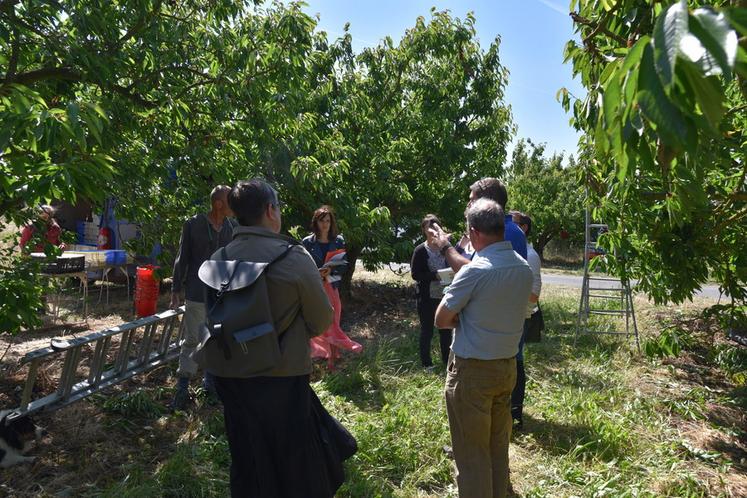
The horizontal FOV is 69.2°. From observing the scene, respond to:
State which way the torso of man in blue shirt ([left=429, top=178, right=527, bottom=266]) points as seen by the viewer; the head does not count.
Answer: to the viewer's left

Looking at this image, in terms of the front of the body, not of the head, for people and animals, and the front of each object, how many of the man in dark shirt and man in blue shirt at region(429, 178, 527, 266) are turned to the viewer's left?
1

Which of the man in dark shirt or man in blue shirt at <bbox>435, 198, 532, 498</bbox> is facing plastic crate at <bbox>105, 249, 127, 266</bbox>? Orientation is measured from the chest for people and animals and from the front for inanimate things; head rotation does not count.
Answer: the man in blue shirt

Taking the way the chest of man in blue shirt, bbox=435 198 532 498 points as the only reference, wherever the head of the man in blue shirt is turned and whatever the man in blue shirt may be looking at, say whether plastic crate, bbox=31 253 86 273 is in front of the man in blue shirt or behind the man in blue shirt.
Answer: in front

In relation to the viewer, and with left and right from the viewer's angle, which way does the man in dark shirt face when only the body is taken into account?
facing the viewer and to the right of the viewer

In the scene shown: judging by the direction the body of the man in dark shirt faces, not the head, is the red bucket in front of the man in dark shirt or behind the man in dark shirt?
behind

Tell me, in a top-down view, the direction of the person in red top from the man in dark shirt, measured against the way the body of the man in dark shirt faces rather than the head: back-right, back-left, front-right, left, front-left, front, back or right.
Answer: back

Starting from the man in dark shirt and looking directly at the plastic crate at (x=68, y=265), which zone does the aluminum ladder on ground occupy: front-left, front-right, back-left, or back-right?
front-left

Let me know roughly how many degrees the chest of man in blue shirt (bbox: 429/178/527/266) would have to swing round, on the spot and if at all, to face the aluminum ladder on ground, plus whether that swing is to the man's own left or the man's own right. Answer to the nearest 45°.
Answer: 0° — they already face it

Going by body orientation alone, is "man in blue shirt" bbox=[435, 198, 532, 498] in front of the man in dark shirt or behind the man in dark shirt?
in front

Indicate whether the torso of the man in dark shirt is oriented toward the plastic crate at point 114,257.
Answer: no

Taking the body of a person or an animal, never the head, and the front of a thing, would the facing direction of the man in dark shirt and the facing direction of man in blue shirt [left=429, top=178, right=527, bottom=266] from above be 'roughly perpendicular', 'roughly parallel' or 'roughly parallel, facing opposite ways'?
roughly parallel, facing opposite ways

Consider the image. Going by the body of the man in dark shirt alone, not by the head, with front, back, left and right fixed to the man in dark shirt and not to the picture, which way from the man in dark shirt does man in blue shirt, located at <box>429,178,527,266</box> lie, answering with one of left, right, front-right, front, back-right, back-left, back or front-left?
front

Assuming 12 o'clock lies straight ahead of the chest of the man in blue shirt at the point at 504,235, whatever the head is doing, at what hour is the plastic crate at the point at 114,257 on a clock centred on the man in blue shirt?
The plastic crate is roughly at 1 o'clock from the man in blue shirt.

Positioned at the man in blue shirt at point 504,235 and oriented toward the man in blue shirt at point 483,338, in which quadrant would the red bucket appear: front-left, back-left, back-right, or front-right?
back-right

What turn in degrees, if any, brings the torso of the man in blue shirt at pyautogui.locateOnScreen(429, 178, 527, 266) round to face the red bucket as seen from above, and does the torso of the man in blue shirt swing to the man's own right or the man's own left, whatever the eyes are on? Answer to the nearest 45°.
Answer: approximately 45° to the man's own right
